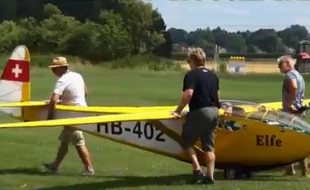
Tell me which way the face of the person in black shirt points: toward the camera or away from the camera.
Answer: away from the camera

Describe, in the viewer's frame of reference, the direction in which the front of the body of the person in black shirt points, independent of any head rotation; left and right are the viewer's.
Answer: facing away from the viewer and to the left of the viewer
